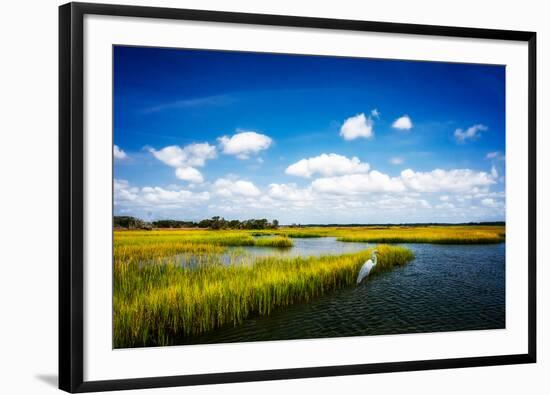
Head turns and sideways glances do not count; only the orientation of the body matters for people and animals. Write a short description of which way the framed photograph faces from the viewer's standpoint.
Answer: facing the viewer and to the right of the viewer
